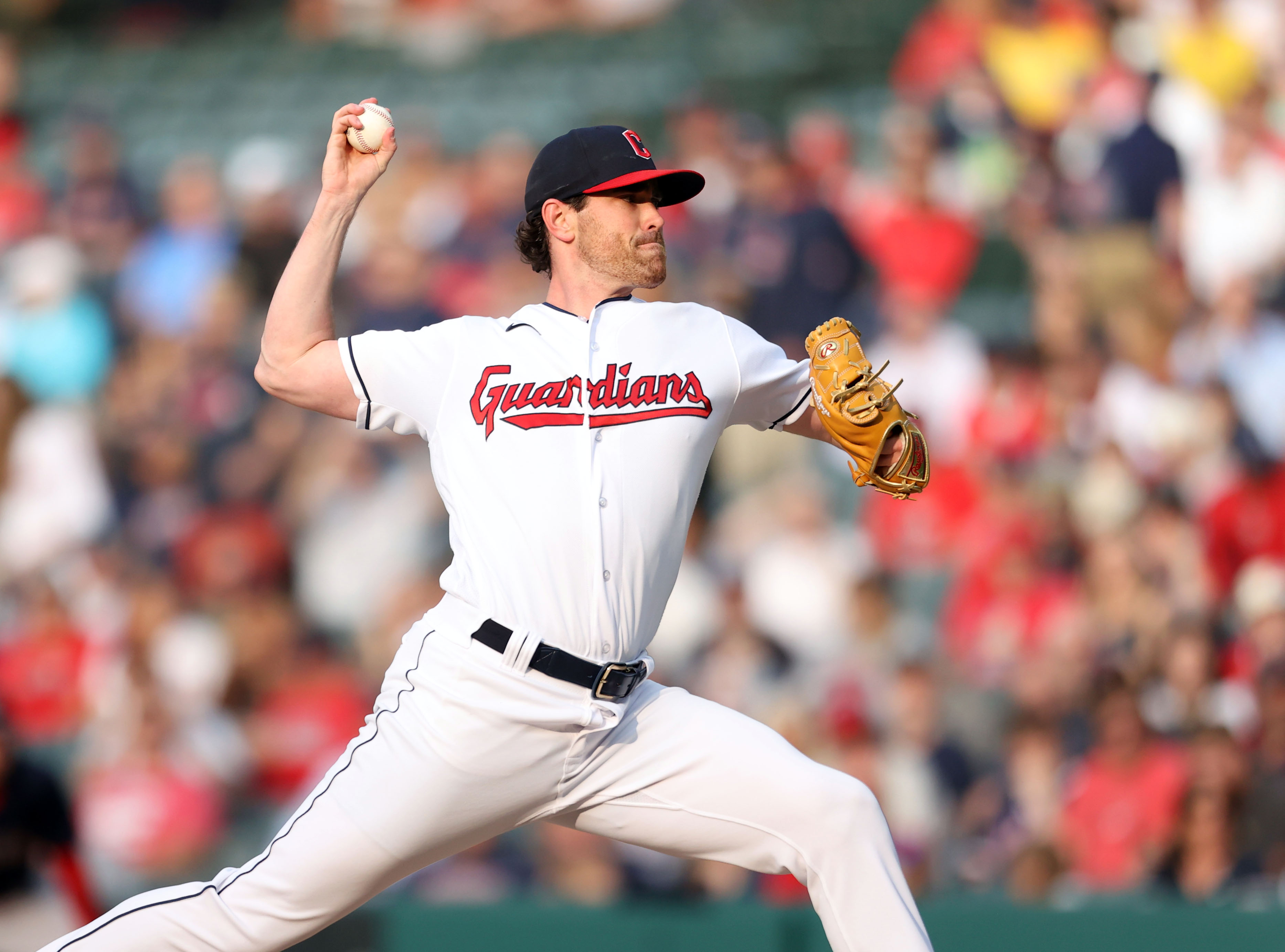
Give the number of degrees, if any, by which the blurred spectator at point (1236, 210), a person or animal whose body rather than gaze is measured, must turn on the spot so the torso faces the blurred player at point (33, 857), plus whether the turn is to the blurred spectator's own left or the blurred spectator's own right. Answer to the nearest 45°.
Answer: approximately 45° to the blurred spectator's own right

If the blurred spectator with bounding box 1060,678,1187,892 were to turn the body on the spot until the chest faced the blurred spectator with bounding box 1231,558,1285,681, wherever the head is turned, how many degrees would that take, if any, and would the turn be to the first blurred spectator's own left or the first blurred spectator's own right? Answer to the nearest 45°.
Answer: approximately 135° to the first blurred spectator's own left

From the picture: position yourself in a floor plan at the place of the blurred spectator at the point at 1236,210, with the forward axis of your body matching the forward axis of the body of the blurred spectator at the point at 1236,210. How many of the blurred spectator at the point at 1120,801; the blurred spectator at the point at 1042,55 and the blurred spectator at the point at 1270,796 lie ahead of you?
2

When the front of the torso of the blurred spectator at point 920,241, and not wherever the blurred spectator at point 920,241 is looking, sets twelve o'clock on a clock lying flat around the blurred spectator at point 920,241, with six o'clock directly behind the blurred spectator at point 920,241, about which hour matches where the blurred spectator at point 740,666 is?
the blurred spectator at point 740,666 is roughly at 1 o'clock from the blurred spectator at point 920,241.

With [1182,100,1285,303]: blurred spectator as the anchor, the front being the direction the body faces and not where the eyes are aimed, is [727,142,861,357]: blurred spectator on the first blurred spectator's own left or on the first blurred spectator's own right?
on the first blurred spectator's own right

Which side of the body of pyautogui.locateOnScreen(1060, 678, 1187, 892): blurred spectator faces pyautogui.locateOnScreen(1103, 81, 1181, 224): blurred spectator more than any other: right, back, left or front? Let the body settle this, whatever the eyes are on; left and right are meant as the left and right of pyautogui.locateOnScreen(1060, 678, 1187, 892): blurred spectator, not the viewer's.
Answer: back

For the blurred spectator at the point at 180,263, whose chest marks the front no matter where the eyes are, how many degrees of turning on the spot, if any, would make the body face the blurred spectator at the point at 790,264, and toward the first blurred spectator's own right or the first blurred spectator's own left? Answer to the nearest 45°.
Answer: approximately 45° to the first blurred spectator's own left
